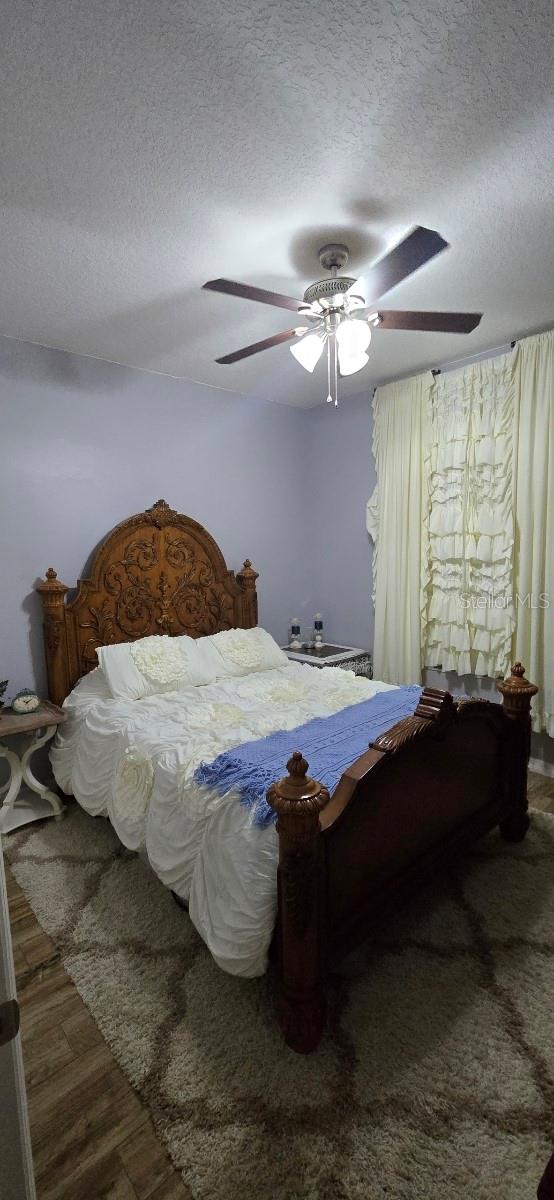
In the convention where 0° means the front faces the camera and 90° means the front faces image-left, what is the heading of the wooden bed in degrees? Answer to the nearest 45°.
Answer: approximately 315°

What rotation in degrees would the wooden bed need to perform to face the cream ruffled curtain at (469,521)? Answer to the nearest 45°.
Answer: approximately 90° to its left

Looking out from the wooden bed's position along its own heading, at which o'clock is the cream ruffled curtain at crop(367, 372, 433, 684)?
The cream ruffled curtain is roughly at 8 o'clock from the wooden bed.

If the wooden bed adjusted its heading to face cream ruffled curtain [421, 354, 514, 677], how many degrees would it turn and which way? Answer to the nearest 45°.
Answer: approximately 90° to its left

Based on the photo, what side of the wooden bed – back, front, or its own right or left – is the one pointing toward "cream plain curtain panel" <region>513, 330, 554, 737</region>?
left
